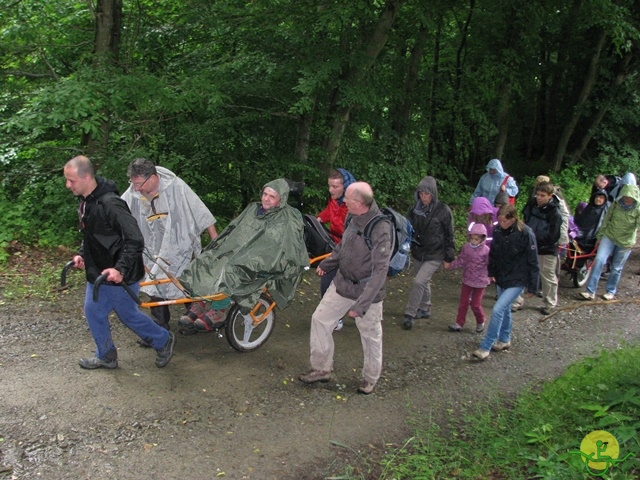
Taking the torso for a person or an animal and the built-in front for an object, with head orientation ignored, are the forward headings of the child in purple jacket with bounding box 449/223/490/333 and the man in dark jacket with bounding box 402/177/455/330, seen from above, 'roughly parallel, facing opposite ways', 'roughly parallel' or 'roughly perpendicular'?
roughly parallel

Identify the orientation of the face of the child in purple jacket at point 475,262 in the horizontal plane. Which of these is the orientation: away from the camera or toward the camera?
toward the camera

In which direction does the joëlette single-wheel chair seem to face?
to the viewer's left

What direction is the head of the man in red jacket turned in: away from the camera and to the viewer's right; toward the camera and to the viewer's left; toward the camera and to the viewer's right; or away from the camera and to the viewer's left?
toward the camera and to the viewer's left

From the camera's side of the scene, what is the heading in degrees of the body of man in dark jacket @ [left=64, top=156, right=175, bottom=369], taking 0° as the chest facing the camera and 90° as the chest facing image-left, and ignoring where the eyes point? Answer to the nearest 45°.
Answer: approximately 90°

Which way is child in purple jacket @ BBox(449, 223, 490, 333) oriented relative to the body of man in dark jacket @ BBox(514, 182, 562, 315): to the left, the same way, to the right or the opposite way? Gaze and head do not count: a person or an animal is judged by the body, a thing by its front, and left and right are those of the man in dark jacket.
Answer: the same way

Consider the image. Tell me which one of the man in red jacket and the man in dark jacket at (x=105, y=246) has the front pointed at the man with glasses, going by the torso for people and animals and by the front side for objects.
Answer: the man in red jacket

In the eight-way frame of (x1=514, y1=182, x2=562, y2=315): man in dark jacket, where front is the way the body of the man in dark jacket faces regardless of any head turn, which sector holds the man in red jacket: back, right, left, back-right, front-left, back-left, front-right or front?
front

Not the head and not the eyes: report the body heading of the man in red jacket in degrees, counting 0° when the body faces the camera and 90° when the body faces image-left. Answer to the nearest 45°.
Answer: approximately 45°

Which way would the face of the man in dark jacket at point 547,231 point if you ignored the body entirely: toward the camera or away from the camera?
toward the camera

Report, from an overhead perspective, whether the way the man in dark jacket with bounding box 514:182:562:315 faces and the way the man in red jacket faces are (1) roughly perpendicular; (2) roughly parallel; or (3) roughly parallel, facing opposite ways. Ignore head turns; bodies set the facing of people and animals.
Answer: roughly parallel

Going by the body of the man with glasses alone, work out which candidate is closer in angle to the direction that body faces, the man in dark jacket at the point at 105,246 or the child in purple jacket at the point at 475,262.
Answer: the man in dark jacket

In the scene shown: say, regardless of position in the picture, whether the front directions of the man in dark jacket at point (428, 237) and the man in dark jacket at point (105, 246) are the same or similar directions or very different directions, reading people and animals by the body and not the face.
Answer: same or similar directions
